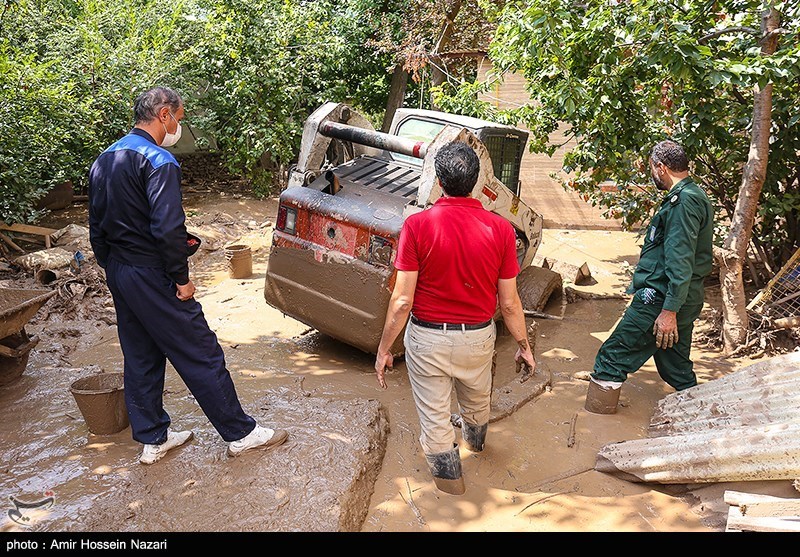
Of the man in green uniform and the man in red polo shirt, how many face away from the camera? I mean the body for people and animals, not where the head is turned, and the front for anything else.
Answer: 1

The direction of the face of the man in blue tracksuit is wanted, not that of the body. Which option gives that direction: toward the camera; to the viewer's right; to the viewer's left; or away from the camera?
to the viewer's right

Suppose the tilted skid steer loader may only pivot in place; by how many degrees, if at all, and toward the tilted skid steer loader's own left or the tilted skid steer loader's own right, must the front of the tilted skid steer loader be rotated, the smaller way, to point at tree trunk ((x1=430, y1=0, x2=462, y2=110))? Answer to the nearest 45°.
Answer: approximately 45° to the tilted skid steer loader's own left

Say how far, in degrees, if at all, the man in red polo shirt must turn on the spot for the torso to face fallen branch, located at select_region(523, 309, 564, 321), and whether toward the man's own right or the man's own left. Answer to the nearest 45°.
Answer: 0° — they already face it

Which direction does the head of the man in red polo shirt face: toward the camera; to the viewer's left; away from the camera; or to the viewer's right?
away from the camera

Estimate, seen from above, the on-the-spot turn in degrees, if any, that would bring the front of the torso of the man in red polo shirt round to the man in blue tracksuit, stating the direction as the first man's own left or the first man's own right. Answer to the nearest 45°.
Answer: approximately 90° to the first man's own left

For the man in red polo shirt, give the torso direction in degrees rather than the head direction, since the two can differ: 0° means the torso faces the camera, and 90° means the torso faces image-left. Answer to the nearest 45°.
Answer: approximately 180°

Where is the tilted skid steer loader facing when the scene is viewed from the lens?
facing away from the viewer and to the right of the viewer

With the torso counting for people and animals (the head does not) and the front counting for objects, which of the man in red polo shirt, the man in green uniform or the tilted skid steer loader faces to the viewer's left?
the man in green uniform

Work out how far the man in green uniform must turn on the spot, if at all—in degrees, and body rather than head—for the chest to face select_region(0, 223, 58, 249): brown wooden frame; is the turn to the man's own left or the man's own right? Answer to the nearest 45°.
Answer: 0° — they already face it

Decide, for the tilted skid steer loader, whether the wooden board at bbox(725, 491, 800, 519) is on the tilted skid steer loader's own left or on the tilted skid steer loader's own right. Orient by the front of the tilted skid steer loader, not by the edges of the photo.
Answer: on the tilted skid steer loader's own right

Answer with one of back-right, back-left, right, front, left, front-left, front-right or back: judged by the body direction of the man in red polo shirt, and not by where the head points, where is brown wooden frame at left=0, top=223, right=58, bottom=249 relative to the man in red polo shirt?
front-left

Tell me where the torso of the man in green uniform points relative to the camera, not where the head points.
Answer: to the viewer's left

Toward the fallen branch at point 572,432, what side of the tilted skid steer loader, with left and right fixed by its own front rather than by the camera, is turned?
right

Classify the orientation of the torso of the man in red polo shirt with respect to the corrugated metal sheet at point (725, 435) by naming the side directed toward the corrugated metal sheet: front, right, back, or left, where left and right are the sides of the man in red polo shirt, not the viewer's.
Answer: right
